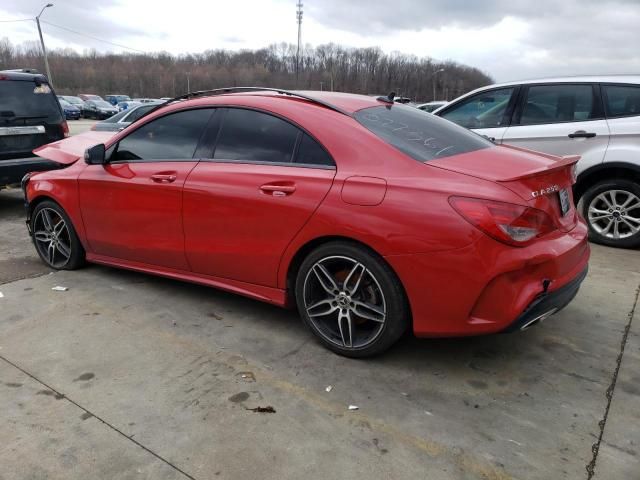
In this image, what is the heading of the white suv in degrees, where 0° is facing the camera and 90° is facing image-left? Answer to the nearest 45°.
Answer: approximately 90°

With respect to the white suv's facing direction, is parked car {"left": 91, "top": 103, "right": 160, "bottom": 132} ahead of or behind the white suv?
ahead

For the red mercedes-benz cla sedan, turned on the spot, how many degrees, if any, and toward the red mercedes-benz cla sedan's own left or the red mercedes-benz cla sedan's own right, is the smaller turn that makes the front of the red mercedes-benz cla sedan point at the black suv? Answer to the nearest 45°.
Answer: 0° — it already faces it

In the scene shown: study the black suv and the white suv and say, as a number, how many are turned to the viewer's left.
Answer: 1

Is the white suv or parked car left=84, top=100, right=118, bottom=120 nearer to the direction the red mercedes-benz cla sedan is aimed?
the parked car

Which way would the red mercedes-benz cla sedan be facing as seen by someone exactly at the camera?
facing away from the viewer and to the left of the viewer

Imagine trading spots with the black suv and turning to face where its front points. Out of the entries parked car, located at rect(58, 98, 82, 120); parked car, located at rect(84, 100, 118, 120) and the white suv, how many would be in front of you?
2

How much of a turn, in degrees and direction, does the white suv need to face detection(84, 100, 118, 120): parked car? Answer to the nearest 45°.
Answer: approximately 45° to its right

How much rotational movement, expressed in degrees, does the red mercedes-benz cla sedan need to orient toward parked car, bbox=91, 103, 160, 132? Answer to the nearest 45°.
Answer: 0° — it already faces it

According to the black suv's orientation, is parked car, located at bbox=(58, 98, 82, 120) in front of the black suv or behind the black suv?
in front

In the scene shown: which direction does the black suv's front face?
away from the camera

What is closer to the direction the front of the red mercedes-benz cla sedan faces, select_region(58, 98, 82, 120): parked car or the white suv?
the parked car
